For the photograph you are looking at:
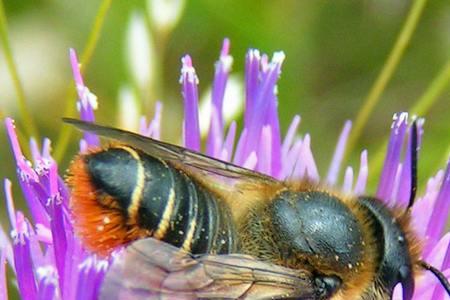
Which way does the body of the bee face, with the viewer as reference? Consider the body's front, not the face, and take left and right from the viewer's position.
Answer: facing to the right of the viewer
